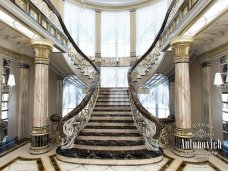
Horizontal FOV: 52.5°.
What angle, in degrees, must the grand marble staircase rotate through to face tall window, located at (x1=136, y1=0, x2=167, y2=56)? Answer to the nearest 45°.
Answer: approximately 180°

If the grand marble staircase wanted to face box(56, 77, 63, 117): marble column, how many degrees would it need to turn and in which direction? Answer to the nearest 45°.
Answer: approximately 135° to its right

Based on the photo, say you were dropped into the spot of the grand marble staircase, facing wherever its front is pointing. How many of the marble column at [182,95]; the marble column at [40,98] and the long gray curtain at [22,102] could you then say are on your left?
1

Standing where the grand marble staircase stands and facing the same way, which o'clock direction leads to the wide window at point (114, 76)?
The wide window is roughly at 6 o'clock from the grand marble staircase.

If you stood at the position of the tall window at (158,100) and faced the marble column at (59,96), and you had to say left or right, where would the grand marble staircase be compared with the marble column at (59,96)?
left

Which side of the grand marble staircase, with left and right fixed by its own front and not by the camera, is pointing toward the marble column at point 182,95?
left

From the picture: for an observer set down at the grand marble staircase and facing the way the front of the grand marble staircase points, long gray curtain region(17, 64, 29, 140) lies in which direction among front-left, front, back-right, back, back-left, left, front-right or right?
back-right

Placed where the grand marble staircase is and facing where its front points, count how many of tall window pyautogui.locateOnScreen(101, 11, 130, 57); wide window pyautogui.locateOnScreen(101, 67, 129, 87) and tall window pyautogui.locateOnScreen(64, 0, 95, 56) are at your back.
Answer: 3

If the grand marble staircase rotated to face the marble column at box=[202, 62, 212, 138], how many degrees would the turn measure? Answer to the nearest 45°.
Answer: approximately 135° to its left

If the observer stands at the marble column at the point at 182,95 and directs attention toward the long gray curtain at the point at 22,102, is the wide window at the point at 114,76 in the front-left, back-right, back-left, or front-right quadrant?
front-right

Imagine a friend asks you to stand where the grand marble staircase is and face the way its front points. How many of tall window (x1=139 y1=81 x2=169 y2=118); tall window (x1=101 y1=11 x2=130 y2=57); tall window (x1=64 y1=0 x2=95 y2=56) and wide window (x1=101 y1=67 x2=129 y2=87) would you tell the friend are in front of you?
0

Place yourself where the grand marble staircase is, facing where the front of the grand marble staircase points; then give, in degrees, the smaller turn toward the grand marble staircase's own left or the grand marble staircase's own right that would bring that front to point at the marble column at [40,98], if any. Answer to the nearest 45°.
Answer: approximately 90° to the grand marble staircase's own right

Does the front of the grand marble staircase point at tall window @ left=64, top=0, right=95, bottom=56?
no

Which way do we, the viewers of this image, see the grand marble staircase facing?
facing the viewer
